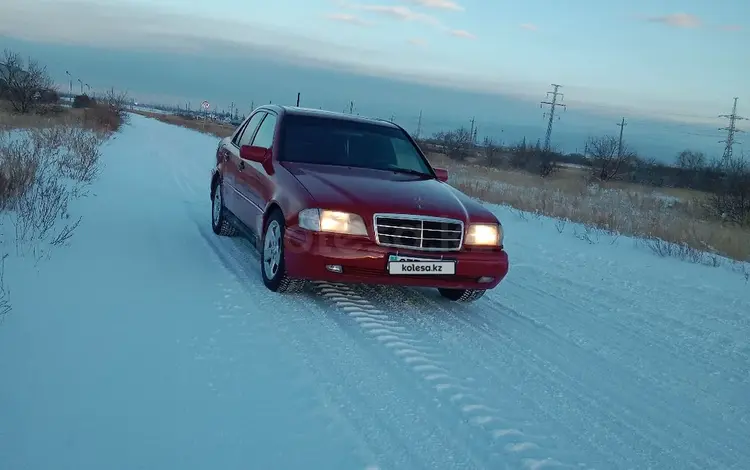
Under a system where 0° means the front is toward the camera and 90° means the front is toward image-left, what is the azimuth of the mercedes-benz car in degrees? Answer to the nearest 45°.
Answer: approximately 315°

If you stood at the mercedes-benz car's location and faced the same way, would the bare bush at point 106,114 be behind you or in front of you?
behind

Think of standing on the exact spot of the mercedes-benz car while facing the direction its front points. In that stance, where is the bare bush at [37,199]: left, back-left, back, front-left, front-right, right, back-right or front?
back

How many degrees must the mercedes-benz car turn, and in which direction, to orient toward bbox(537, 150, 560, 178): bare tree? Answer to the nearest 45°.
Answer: approximately 135° to its left

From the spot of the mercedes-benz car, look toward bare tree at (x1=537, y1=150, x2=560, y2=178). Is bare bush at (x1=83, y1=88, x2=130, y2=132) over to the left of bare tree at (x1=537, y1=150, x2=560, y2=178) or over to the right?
left

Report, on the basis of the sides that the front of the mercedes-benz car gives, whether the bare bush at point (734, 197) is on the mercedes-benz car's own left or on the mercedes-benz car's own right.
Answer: on the mercedes-benz car's own left
